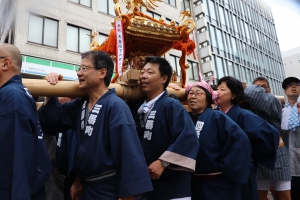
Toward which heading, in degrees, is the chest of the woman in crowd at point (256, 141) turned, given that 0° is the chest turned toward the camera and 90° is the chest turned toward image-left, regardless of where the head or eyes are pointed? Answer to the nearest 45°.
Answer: approximately 90°

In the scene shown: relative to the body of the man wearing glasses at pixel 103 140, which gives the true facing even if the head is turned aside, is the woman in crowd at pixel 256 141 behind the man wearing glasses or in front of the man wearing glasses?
behind

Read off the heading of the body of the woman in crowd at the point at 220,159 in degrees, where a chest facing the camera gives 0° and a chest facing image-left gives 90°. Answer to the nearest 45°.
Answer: approximately 45°

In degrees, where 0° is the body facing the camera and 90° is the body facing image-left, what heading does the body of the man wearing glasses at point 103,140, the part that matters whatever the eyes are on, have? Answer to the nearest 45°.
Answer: approximately 45°

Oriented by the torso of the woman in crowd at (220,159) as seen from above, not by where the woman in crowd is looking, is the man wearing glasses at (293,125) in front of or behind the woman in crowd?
behind

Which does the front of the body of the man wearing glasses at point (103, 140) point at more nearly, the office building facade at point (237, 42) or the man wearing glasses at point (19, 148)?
the man wearing glasses
